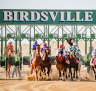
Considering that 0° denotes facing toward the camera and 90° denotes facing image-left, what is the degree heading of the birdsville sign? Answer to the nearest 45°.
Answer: approximately 0°
